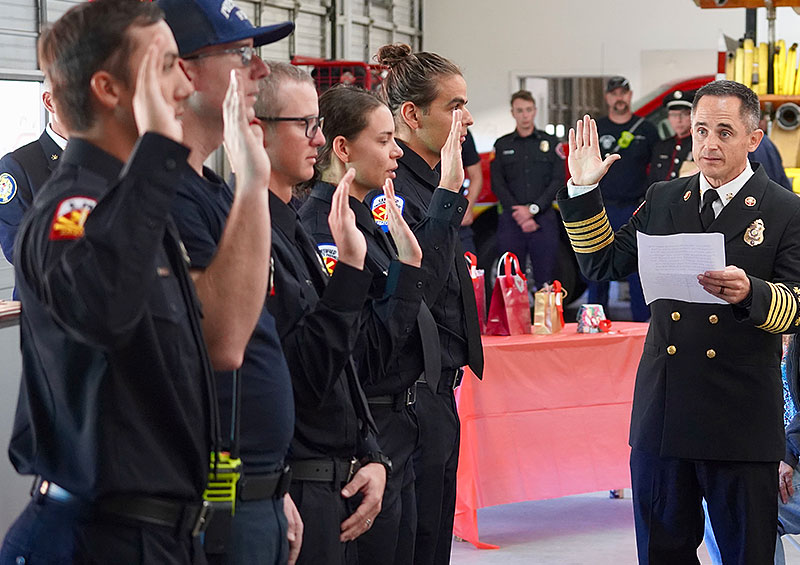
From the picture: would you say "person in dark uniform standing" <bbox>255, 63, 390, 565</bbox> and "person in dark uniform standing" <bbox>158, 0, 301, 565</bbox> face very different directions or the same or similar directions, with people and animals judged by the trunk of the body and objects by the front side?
same or similar directions

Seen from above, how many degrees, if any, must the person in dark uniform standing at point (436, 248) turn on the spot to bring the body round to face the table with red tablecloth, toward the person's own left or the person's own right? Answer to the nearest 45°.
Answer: approximately 90° to the person's own left

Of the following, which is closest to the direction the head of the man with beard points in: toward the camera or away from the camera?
toward the camera

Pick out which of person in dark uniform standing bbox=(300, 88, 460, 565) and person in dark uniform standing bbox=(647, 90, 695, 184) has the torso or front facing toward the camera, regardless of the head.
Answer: person in dark uniform standing bbox=(647, 90, 695, 184)

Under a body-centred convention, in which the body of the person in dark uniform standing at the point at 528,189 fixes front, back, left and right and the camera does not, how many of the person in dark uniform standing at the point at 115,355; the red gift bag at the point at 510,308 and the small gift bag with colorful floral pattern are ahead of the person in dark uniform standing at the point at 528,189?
3

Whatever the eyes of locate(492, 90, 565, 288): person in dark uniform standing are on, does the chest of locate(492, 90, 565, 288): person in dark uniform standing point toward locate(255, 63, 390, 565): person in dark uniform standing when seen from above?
yes

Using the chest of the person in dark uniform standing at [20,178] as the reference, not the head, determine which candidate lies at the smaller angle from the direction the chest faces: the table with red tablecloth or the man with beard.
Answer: the table with red tablecloth

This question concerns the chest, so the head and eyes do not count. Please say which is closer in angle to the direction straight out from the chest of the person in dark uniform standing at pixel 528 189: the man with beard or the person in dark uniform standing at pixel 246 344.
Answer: the person in dark uniform standing

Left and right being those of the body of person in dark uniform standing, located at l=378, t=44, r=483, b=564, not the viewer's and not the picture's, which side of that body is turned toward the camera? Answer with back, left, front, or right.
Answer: right

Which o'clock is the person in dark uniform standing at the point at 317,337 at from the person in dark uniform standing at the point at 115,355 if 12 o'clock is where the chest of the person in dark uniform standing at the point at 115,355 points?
the person in dark uniform standing at the point at 317,337 is roughly at 10 o'clock from the person in dark uniform standing at the point at 115,355.

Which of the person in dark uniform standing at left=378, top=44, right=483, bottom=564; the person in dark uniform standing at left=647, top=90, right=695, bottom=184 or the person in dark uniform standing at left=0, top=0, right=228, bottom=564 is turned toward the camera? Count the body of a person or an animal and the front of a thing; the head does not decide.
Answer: the person in dark uniform standing at left=647, top=90, right=695, bottom=184

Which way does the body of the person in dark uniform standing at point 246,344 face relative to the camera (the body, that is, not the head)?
to the viewer's right

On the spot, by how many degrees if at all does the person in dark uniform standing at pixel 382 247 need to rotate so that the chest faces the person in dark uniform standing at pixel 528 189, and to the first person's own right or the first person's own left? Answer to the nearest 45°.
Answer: approximately 90° to the first person's own left

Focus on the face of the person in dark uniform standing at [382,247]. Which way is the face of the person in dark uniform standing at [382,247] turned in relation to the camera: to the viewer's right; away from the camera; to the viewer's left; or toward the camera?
to the viewer's right

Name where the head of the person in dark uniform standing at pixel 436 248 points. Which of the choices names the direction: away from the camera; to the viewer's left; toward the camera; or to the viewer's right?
to the viewer's right

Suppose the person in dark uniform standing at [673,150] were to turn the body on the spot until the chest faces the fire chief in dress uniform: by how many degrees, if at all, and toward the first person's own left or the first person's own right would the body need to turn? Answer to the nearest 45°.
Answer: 0° — they already face them

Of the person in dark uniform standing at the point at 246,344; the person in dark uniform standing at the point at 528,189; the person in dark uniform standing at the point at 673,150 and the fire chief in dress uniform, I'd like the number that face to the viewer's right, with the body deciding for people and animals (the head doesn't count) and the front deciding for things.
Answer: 1

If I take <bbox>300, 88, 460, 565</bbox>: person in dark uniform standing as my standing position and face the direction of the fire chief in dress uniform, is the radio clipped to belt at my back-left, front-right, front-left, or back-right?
back-right

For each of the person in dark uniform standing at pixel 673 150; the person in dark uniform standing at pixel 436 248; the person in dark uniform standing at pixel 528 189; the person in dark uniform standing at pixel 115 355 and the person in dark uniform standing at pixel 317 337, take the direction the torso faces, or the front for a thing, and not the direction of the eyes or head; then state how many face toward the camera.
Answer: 2
